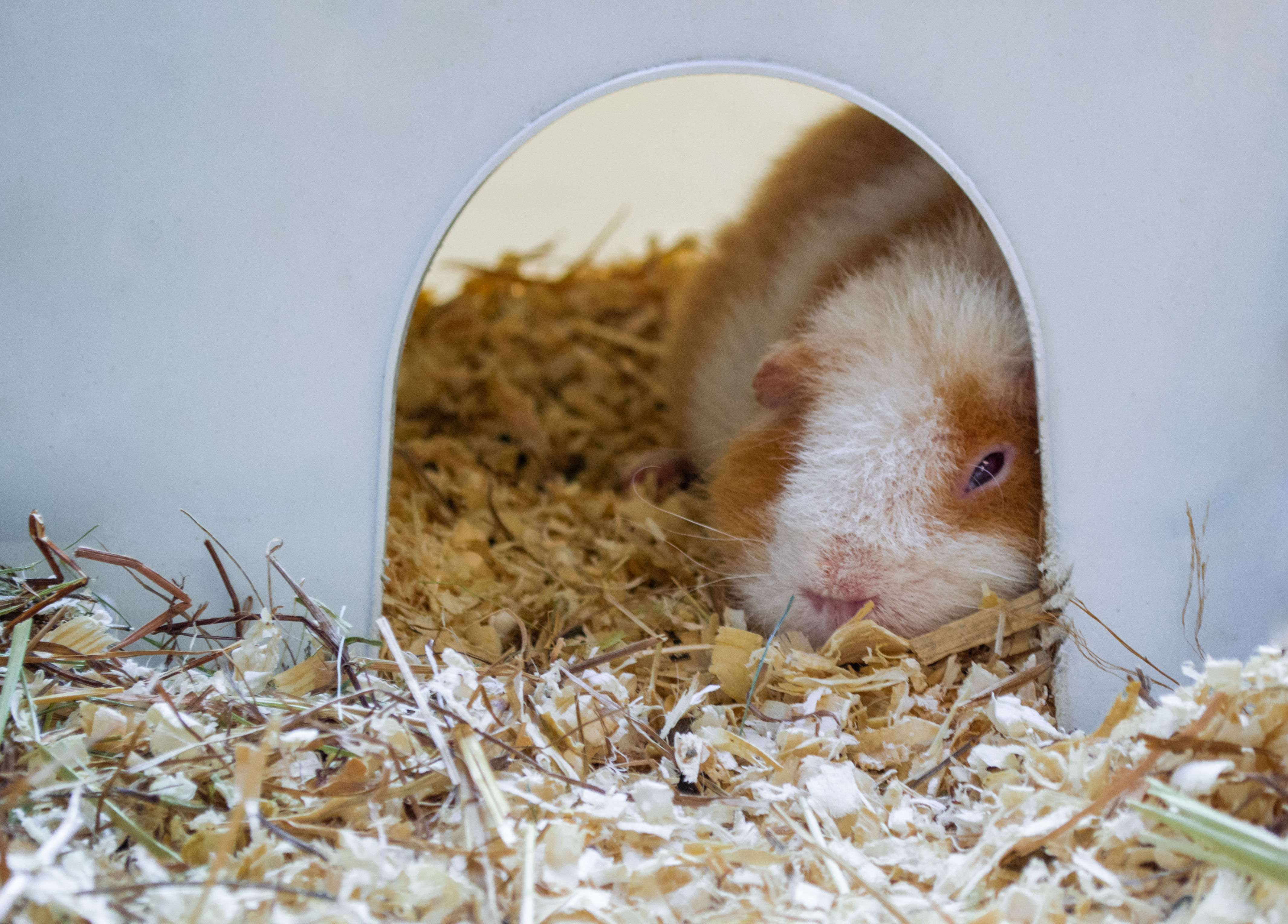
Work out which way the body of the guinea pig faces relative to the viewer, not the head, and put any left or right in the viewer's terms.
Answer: facing the viewer

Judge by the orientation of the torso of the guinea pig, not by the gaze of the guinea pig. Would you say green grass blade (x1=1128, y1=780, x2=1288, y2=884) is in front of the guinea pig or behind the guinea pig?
in front

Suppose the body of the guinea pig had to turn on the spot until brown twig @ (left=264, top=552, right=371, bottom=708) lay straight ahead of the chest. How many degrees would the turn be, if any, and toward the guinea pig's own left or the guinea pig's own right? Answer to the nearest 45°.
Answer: approximately 45° to the guinea pig's own right

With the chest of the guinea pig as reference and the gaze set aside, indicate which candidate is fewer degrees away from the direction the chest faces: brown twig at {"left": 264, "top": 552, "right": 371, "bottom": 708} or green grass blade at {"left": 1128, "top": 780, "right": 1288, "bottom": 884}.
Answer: the green grass blade

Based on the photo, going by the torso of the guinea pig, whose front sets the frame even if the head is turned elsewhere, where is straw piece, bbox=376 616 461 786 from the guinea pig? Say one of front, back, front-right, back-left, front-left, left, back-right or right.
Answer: front-right
